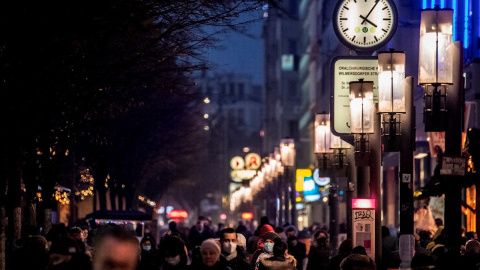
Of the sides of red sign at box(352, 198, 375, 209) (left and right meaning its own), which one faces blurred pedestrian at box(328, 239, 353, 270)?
front

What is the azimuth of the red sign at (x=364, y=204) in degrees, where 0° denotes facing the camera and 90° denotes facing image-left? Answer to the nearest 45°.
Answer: approximately 0°

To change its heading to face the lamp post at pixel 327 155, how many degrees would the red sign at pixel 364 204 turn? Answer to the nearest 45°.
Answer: approximately 180°

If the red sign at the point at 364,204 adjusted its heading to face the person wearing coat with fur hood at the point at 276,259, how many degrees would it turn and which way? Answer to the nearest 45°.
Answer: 0° — it already faces them
